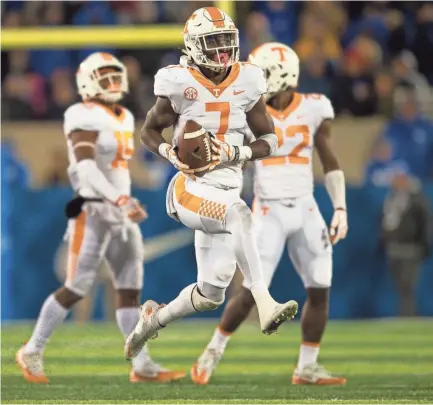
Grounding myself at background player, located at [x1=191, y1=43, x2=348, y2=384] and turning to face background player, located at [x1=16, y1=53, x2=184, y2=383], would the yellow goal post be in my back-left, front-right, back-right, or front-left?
front-right

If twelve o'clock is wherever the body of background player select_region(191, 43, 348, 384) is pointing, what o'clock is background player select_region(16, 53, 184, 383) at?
background player select_region(16, 53, 184, 383) is roughly at 3 o'clock from background player select_region(191, 43, 348, 384).

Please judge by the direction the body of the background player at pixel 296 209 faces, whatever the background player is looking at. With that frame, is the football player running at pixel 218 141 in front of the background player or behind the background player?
in front

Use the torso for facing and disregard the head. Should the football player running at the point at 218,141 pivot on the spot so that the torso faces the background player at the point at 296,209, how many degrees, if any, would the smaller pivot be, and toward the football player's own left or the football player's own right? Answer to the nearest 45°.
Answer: approximately 90° to the football player's own left

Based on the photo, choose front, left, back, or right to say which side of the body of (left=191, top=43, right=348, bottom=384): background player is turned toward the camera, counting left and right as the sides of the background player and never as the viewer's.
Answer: front

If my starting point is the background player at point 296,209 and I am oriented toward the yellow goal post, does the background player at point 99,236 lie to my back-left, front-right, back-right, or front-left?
front-left

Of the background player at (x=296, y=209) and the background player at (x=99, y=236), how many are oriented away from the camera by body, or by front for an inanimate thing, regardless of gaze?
0

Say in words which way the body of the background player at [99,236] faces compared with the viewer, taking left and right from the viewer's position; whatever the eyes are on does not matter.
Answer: facing the viewer and to the right of the viewer

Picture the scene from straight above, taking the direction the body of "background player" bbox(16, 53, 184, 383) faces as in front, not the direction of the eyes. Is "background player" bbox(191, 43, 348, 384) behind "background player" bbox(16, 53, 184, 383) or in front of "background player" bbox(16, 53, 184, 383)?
in front

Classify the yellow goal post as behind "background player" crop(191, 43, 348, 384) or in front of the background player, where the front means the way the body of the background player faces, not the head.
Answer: behind

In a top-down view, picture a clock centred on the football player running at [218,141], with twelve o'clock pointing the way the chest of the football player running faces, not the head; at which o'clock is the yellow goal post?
The yellow goal post is roughly at 7 o'clock from the football player running.

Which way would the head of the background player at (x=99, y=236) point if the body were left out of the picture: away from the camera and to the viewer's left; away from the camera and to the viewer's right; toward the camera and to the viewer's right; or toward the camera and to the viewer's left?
toward the camera and to the viewer's right
